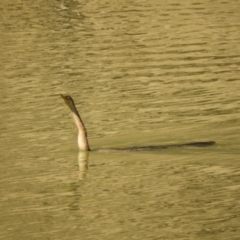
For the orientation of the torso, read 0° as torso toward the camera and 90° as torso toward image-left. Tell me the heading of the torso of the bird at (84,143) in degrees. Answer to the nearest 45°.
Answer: approximately 90°
